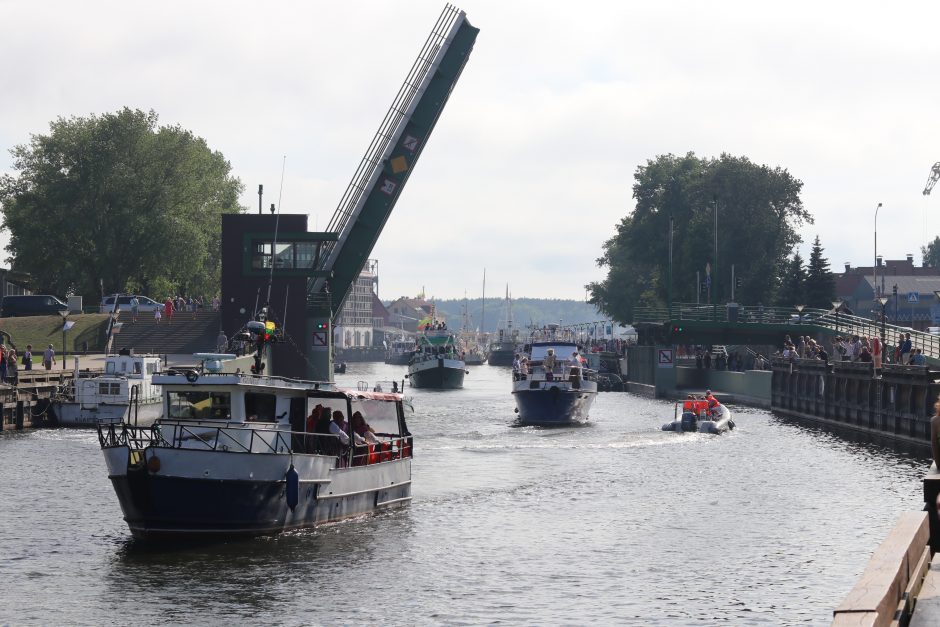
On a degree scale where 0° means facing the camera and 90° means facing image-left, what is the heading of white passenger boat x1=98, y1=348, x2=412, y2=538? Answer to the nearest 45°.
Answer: approximately 45°
